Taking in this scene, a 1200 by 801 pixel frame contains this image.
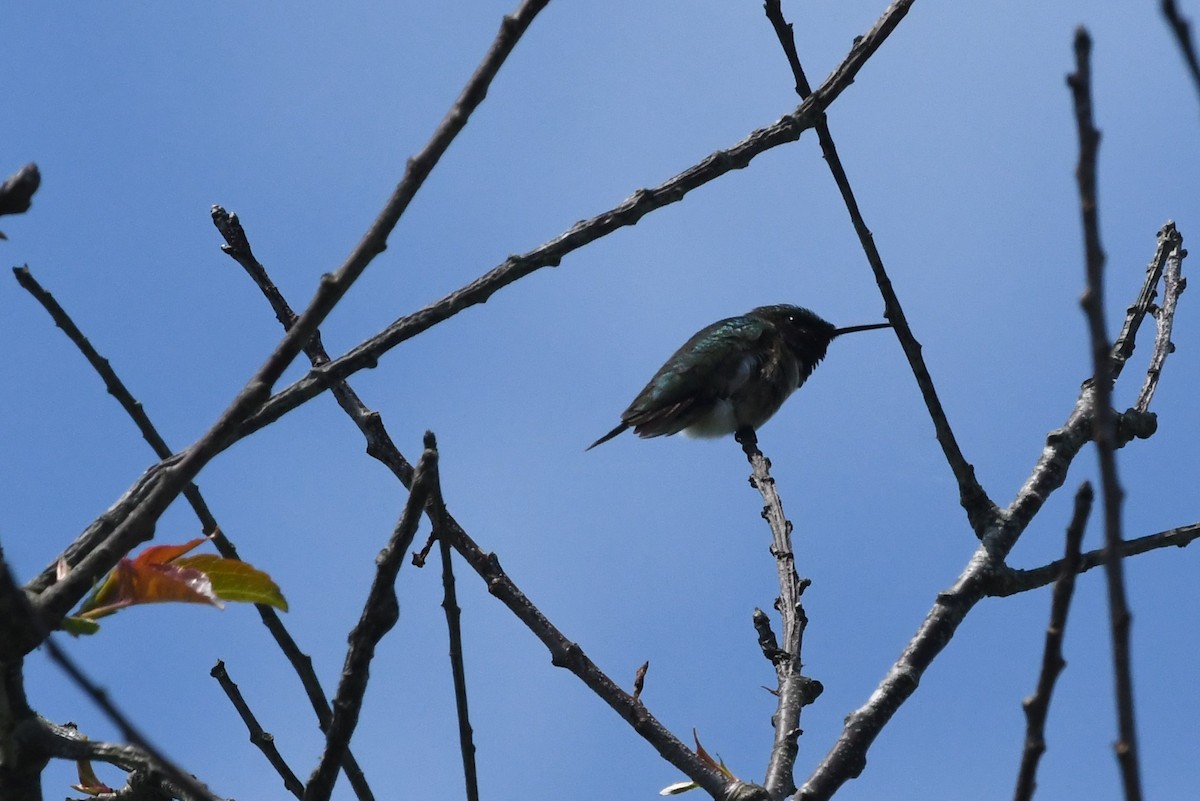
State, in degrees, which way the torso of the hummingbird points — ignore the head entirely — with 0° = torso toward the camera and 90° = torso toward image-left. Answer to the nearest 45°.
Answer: approximately 270°

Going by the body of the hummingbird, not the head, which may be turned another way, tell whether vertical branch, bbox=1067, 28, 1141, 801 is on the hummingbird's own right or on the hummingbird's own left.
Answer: on the hummingbird's own right

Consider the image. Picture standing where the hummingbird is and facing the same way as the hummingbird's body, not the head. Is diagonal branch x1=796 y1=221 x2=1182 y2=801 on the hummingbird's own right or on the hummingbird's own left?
on the hummingbird's own right
